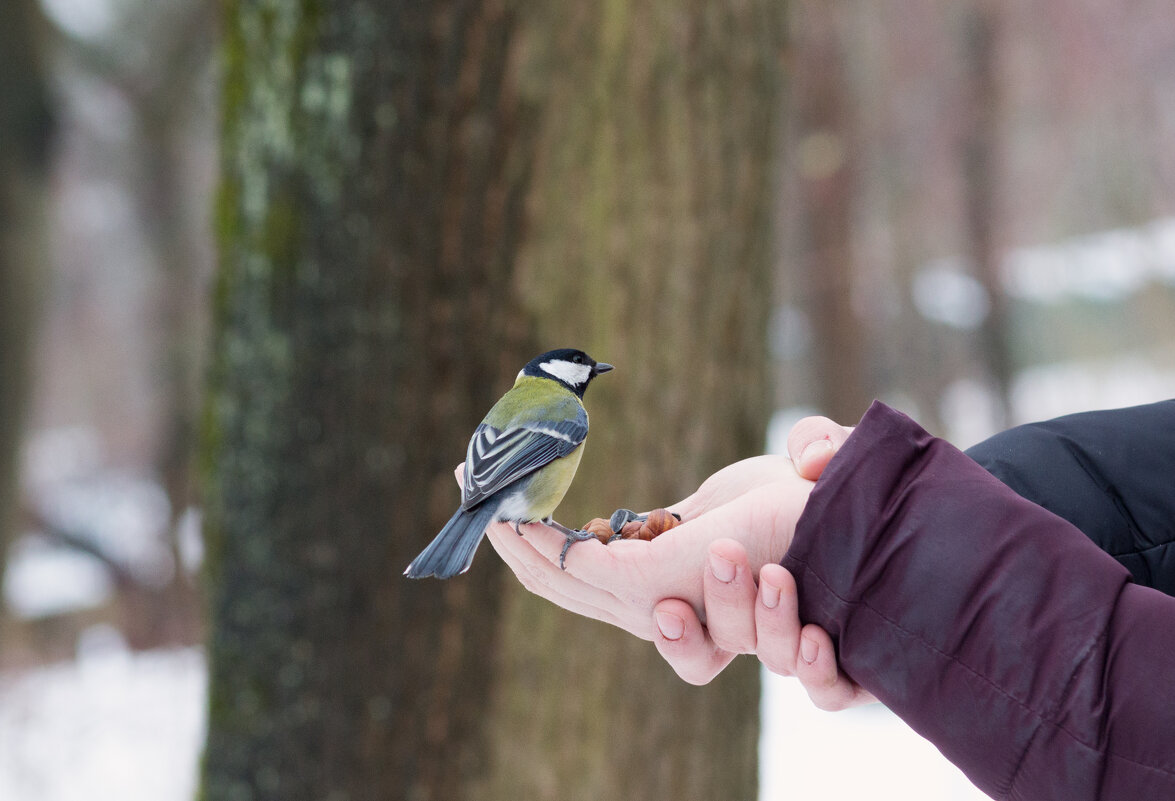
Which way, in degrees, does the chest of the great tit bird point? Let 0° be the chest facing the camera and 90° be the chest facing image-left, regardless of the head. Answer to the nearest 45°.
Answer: approximately 225°

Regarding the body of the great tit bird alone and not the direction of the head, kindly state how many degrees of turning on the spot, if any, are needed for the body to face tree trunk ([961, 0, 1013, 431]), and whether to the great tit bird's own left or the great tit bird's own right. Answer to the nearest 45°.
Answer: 0° — it already faces it

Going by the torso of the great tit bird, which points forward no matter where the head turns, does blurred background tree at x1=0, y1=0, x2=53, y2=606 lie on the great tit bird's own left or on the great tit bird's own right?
on the great tit bird's own left
